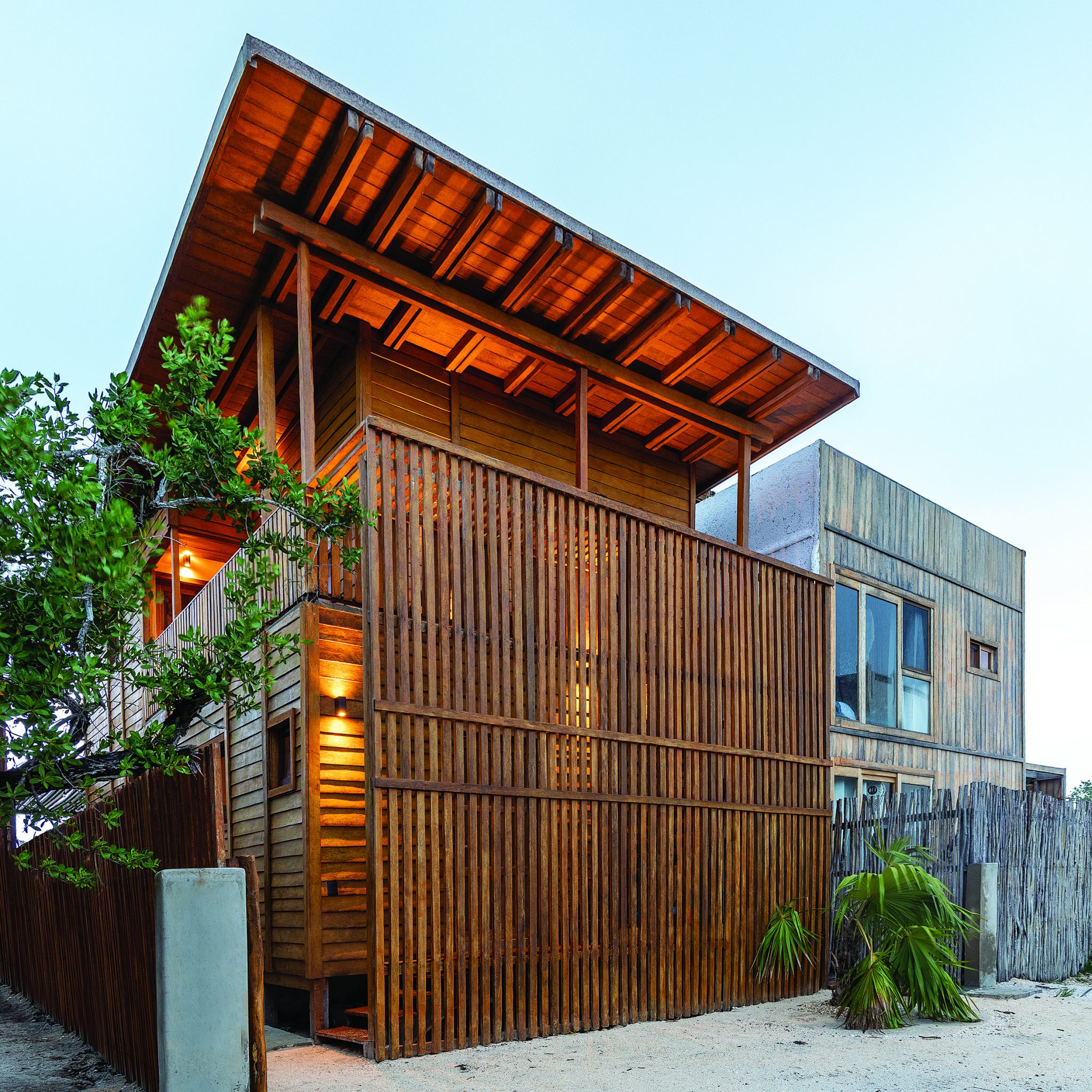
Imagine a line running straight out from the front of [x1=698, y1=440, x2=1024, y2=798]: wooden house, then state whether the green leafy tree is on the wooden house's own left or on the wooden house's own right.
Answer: on the wooden house's own right

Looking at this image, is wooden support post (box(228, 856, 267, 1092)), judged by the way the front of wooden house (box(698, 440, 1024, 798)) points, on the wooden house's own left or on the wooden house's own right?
on the wooden house's own right
